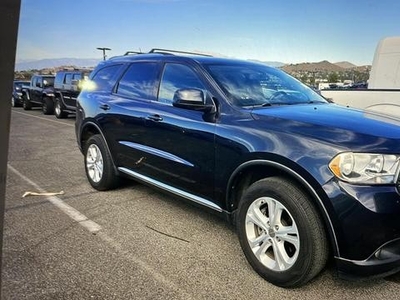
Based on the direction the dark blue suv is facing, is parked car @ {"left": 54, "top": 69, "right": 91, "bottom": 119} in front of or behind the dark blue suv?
behind

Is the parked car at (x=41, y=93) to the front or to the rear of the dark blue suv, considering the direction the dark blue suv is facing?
to the rear

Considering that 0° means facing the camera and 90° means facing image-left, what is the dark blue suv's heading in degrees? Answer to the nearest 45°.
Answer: approximately 315°
